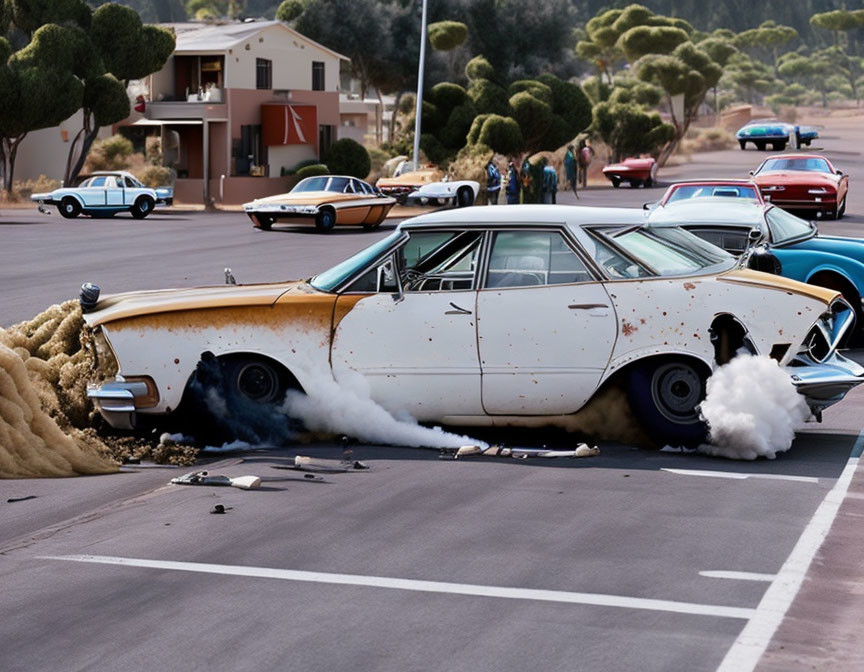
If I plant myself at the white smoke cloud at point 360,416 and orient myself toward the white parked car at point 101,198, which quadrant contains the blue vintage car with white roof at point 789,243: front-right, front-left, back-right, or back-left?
front-right

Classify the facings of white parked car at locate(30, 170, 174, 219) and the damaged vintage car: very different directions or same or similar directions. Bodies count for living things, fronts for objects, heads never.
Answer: same or similar directions

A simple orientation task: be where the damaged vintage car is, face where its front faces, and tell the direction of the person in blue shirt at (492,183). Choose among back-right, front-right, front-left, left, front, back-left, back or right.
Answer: right

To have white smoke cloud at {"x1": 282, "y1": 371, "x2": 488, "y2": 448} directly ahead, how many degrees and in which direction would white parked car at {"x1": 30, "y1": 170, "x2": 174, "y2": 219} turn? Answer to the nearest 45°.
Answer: approximately 90° to its left

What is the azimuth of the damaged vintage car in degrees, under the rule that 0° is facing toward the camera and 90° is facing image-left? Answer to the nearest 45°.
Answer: approximately 90°

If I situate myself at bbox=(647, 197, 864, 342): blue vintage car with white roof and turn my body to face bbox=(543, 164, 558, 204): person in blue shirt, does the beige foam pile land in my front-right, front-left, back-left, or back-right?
back-left

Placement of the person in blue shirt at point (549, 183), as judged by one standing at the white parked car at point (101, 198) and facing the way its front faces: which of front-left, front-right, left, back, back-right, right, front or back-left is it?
back

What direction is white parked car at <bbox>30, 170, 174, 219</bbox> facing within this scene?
to the viewer's left

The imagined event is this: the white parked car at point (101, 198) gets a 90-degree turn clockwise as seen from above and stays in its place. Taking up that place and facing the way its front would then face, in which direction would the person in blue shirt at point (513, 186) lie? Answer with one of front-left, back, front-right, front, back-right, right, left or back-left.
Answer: right

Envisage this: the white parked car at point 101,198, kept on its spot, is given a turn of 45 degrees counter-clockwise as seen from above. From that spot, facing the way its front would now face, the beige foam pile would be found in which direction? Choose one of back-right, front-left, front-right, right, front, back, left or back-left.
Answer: front-left

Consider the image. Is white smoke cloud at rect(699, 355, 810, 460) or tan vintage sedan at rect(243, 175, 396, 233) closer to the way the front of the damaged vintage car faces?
the tan vintage sedan

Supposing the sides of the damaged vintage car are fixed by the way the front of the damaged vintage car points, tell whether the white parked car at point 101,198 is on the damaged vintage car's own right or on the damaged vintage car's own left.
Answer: on the damaged vintage car's own right

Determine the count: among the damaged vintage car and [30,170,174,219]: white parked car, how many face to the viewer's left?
2

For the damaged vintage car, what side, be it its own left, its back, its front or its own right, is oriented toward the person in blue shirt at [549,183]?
right

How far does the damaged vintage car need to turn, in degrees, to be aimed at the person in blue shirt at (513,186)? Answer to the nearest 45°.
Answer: approximately 90° to its right

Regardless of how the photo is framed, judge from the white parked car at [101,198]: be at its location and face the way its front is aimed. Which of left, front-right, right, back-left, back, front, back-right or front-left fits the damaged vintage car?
left

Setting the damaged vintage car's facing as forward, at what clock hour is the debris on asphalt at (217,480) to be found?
The debris on asphalt is roughly at 11 o'clock from the damaged vintage car.
